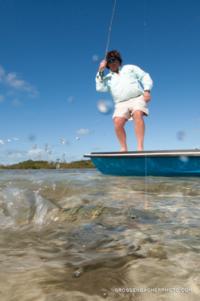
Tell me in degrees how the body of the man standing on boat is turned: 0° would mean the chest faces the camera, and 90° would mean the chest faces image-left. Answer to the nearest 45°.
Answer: approximately 0°
